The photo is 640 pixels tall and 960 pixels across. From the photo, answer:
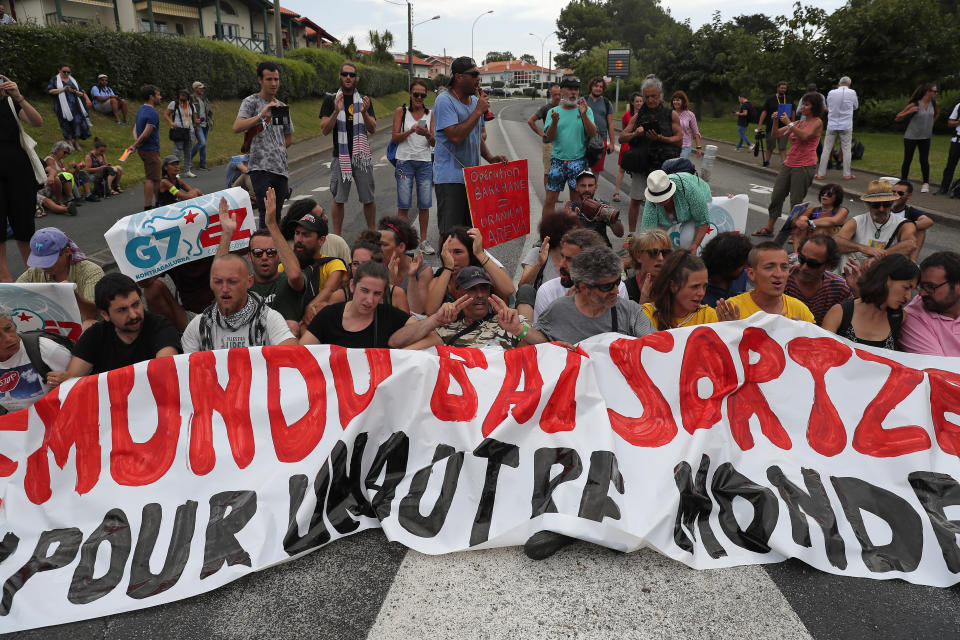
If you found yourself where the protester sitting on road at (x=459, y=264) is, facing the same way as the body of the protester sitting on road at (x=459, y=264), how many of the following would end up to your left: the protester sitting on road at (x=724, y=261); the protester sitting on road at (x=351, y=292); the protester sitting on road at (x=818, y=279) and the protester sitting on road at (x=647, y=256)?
3

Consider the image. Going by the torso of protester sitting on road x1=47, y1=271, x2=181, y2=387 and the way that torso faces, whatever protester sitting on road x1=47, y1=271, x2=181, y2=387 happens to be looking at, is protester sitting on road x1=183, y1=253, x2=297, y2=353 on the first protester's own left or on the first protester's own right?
on the first protester's own left

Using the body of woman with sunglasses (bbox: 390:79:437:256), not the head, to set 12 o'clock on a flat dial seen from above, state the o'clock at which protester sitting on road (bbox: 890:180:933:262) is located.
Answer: The protester sitting on road is roughly at 10 o'clock from the woman with sunglasses.

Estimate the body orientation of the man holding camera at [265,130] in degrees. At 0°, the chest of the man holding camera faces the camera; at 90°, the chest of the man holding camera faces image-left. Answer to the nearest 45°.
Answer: approximately 315°

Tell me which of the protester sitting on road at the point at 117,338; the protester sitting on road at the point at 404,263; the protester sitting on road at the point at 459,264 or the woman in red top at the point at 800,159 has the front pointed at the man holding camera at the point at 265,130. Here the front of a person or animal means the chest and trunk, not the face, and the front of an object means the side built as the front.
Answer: the woman in red top
